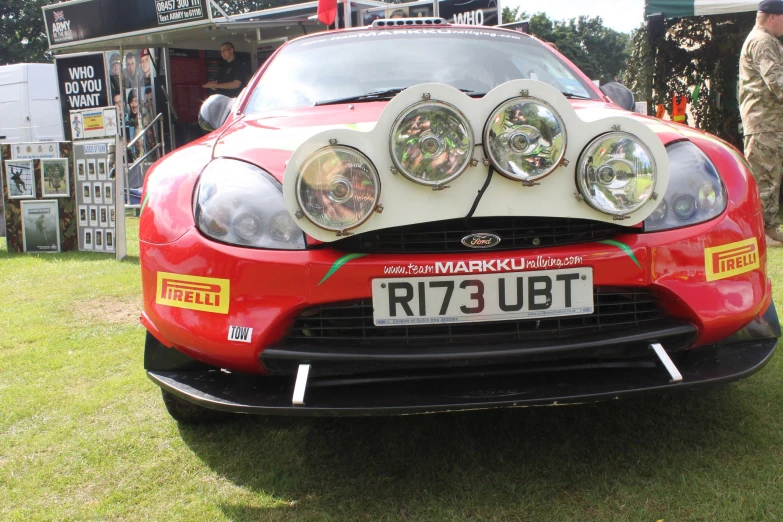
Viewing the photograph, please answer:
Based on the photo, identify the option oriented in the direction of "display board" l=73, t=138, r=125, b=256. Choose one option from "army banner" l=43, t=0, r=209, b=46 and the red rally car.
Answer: the army banner

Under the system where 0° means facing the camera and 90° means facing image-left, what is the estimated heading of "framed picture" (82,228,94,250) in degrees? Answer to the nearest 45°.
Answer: approximately 0°

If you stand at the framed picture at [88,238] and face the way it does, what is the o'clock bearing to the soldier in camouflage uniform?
The soldier in camouflage uniform is roughly at 10 o'clock from the framed picture.

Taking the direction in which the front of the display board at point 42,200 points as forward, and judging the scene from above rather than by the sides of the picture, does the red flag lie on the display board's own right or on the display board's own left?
on the display board's own left
